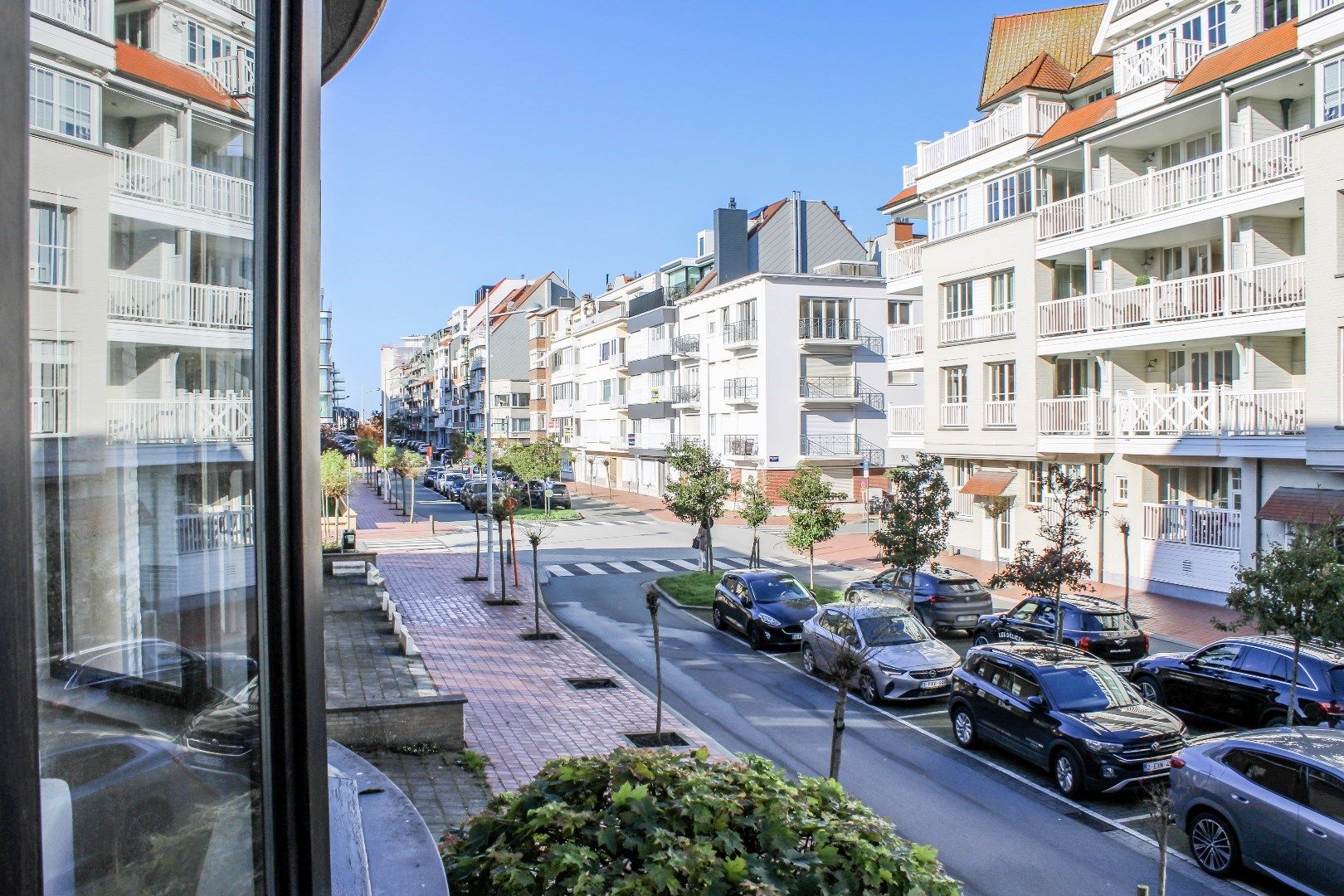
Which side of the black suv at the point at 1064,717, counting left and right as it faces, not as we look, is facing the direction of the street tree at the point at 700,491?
back

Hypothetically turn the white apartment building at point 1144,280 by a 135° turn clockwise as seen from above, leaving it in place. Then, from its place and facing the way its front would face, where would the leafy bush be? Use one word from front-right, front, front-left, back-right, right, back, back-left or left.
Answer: back

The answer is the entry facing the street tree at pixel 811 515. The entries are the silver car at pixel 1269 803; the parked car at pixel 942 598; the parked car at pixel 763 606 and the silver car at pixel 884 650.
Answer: the parked car at pixel 942 598

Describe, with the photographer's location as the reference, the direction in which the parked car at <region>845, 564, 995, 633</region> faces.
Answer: facing away from the viewer and to the left of the viewer

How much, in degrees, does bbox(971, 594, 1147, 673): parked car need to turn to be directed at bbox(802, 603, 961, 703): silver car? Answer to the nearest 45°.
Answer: approximately 90° to its left

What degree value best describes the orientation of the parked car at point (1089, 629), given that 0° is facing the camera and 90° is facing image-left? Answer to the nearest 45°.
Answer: approximately 135°

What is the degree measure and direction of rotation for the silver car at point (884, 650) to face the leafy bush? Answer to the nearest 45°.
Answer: approximately 45° to its right

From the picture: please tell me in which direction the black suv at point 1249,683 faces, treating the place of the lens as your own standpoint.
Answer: facing away from the viewer and to the left of the viewer

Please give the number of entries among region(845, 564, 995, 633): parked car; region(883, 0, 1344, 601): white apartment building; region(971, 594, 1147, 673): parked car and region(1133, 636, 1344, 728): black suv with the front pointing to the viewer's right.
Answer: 0

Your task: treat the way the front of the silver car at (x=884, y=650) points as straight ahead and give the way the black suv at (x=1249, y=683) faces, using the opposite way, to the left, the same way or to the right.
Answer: the opposite way

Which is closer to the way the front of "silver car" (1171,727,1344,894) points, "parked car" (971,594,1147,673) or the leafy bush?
the leafy bush

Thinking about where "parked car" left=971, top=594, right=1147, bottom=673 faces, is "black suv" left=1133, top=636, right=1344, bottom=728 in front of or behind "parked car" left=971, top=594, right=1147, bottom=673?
behind

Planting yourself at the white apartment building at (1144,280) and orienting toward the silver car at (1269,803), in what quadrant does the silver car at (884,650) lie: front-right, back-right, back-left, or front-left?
front-right

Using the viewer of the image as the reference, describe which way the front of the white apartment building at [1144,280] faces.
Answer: facing the viewer and to the left of the viewer

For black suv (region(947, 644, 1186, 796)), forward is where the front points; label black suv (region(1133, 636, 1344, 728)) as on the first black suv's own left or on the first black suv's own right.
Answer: on the first black suv's own left
